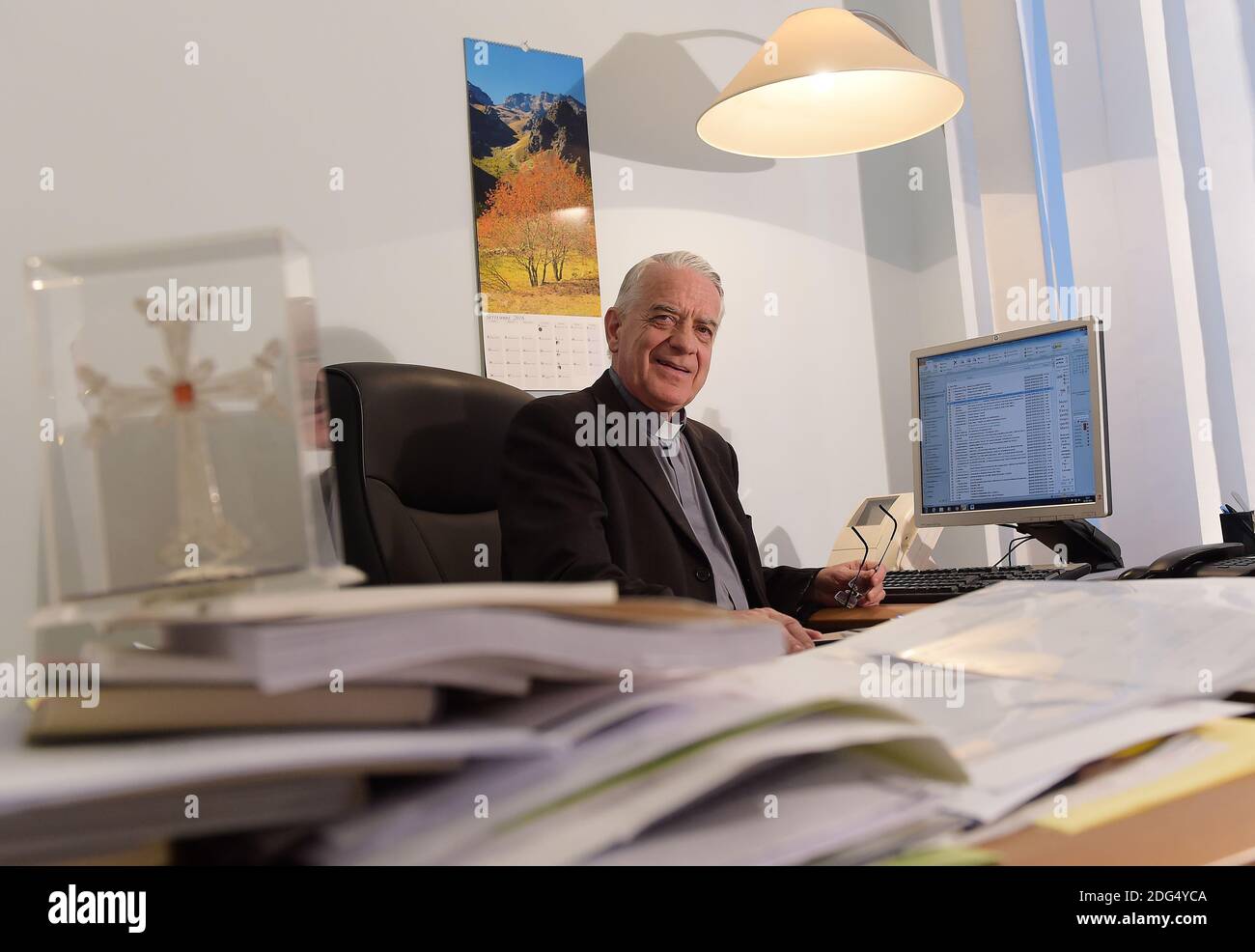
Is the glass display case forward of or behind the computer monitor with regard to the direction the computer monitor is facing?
forward

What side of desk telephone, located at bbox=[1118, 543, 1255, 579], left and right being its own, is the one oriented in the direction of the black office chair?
front

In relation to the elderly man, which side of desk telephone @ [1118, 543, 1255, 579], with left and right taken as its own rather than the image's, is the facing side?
front

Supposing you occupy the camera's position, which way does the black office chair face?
facing the viewer and to the right of the viewer

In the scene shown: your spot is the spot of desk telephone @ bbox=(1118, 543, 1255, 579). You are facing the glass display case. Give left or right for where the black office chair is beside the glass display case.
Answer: right

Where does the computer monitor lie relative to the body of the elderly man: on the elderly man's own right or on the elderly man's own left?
on the elderly man's own left

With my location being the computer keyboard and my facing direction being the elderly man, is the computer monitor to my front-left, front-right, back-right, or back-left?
back-right

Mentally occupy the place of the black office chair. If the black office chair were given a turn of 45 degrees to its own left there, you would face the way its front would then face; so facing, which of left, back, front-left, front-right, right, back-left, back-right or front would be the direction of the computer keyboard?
front

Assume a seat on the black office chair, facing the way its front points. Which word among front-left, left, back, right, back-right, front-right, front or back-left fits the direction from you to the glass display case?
front-right

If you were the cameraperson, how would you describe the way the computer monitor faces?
facing the viewer and to the left of the viewer

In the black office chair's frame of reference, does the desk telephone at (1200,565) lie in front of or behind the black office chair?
in front
